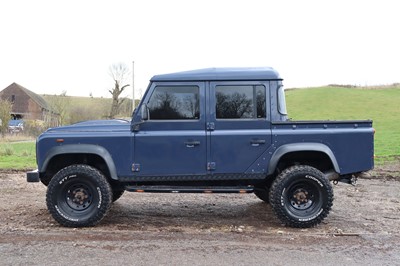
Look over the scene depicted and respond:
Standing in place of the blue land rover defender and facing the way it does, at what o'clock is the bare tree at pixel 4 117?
The bare tree is roughly at 2 o'clock from the blue land rover defender.

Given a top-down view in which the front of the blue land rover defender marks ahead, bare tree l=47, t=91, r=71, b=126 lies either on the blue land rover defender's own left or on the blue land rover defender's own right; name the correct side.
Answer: on the blue land rover defender's own right

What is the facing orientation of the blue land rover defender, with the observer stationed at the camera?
facing to the left of the viewer
